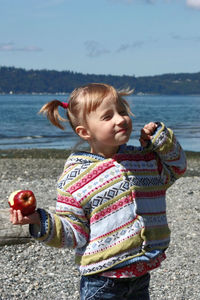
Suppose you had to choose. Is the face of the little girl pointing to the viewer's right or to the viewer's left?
to the viewer's right

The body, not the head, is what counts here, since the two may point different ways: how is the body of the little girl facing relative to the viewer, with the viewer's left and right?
facing the viewer and to the right of the viewer
